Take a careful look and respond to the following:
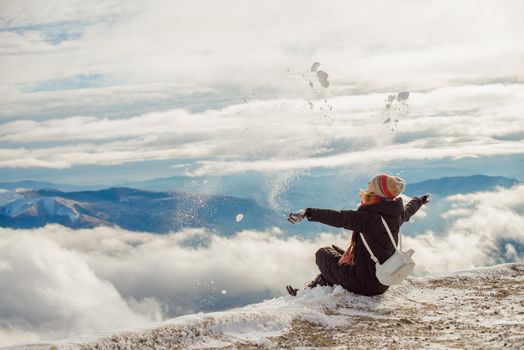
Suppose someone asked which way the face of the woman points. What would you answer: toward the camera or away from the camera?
away from the camera

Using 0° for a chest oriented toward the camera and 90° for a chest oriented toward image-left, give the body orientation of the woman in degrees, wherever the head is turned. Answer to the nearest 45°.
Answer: approximately 135°
